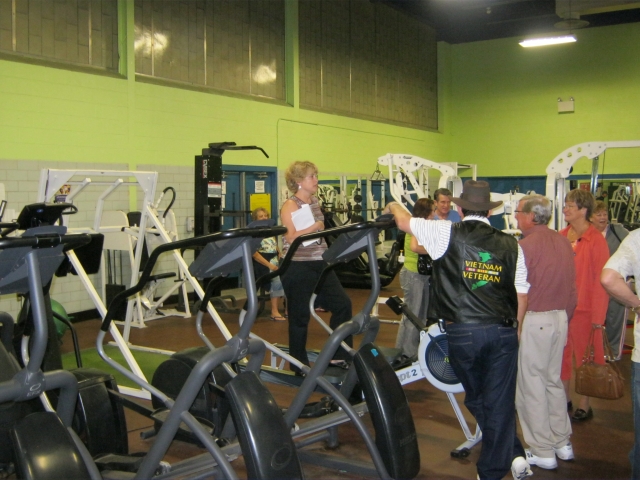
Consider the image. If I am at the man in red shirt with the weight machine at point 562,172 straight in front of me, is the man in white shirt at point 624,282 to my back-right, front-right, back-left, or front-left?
back-right

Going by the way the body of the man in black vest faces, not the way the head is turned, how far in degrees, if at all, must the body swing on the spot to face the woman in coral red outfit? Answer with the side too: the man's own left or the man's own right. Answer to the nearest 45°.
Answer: approximately 45° to the man's own right

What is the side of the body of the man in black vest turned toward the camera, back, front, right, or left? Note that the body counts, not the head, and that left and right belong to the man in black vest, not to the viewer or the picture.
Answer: back

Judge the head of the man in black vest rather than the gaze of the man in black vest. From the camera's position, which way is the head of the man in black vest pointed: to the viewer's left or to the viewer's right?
to the viewer's left

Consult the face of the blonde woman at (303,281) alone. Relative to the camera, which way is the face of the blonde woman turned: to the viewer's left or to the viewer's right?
to the viewer's right
